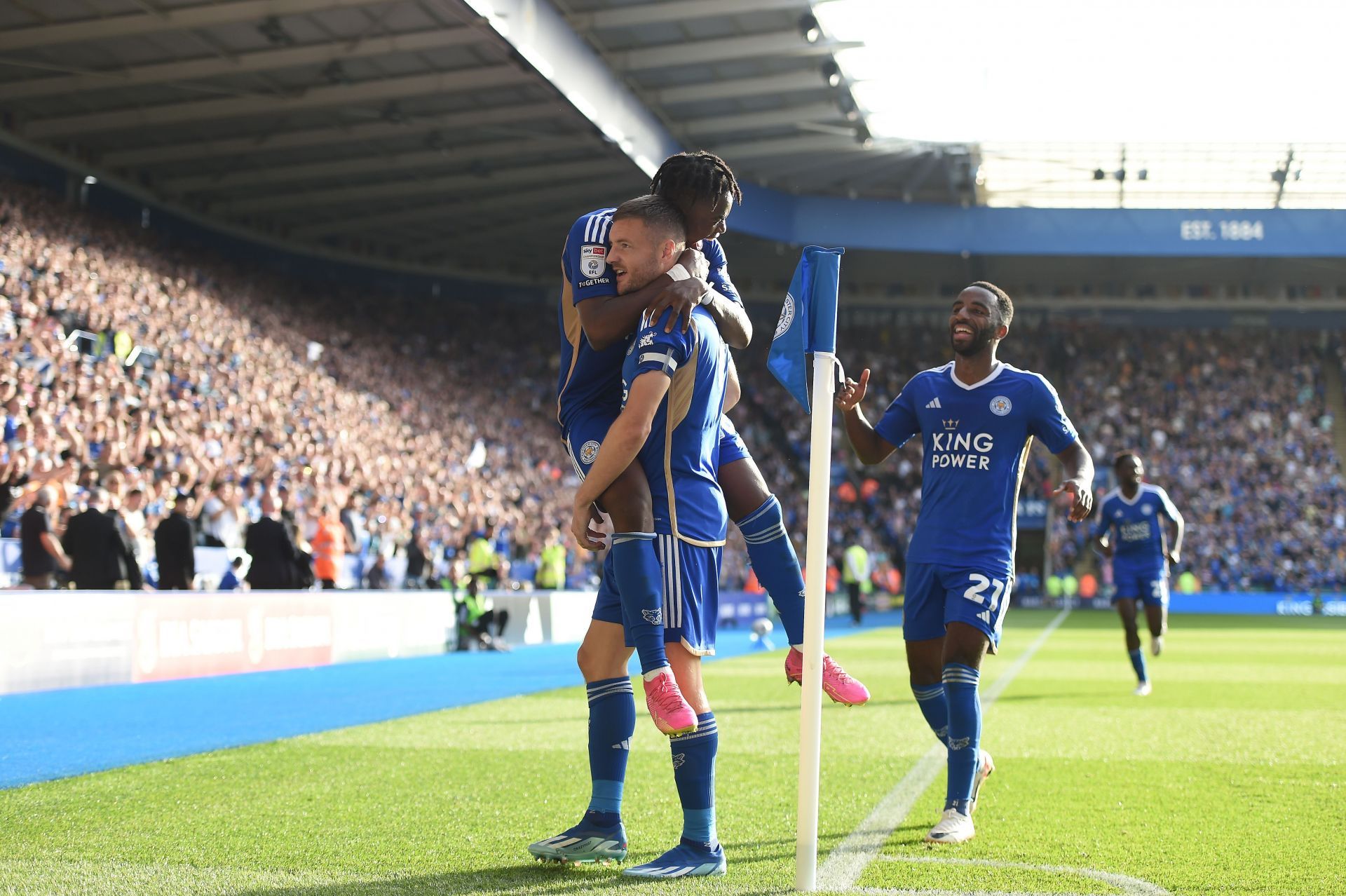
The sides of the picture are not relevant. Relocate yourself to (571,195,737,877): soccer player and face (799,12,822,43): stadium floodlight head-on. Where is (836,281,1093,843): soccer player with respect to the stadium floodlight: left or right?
right

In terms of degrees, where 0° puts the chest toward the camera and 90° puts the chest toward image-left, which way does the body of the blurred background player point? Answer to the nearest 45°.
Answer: approximately 0°

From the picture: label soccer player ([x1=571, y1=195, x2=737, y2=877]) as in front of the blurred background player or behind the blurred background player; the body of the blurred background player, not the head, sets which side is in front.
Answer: in front

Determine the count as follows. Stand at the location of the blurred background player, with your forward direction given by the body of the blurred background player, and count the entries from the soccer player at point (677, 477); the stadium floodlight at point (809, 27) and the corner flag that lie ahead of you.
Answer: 2

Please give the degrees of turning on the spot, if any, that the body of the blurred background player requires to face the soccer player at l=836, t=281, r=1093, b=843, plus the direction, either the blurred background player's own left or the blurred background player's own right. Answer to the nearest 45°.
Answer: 0° — they already face them

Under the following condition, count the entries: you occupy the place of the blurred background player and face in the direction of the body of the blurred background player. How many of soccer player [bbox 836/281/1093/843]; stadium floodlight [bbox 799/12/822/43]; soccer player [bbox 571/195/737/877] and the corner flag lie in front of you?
3

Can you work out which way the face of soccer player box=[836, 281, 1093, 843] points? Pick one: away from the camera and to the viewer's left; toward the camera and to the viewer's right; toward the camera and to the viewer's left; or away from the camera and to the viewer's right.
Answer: toward the camera and to the viewer's left
